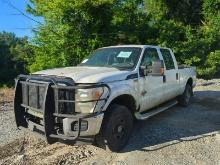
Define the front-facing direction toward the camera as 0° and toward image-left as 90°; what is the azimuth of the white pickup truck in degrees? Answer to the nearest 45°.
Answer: approximately 45°
